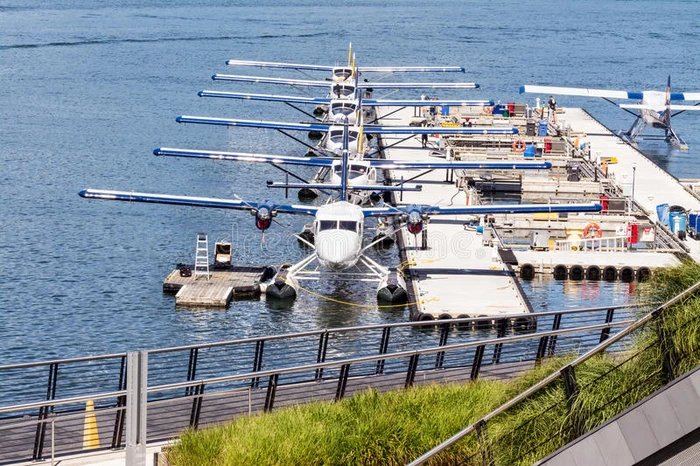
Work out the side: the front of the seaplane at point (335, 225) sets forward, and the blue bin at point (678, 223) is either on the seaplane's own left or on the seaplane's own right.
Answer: on the seaplane's own left

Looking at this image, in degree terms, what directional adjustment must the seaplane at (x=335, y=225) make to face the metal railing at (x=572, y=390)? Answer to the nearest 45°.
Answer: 0° — it already faces it

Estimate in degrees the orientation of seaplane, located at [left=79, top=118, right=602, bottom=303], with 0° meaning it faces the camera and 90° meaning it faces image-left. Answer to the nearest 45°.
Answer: approximately 0°

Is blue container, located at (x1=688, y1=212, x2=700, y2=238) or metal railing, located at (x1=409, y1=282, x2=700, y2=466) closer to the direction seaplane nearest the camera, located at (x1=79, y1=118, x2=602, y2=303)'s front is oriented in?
the metal railing

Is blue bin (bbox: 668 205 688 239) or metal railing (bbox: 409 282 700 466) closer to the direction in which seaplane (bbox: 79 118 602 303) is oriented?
the metal railing

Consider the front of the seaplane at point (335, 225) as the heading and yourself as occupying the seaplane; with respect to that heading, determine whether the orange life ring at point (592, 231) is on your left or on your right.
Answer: on your left
